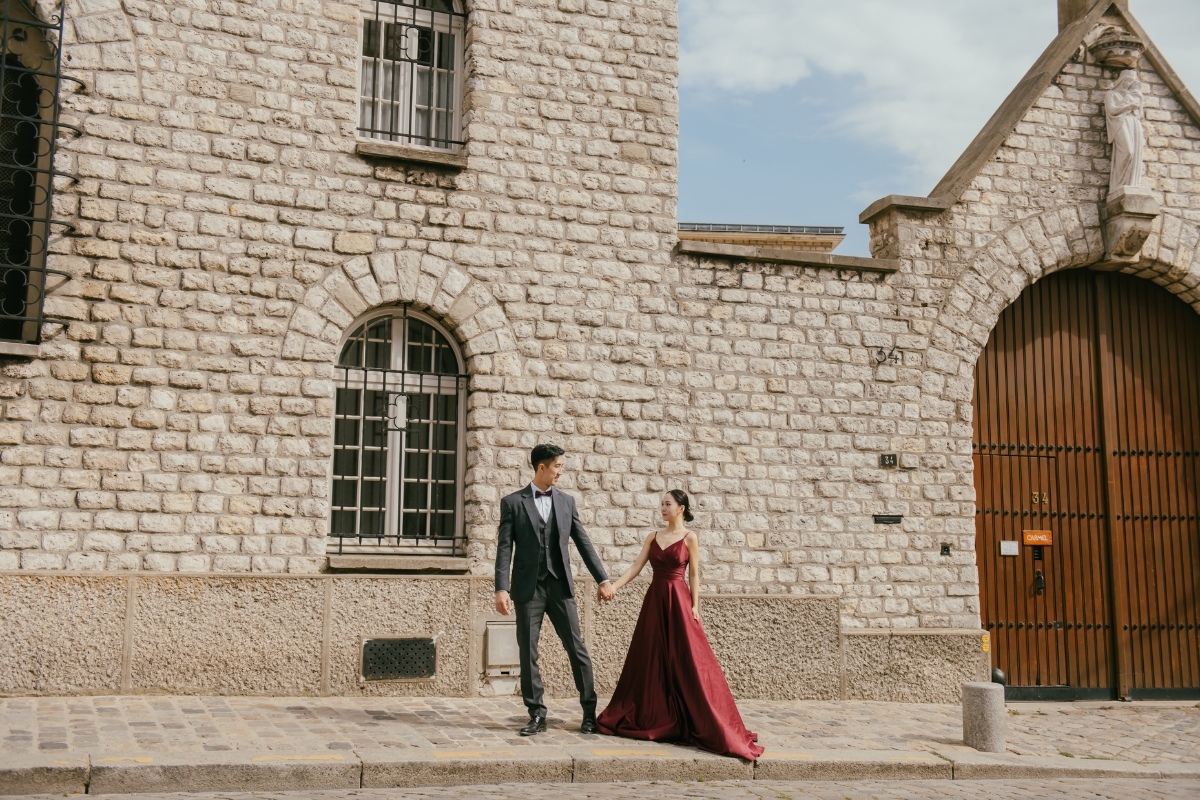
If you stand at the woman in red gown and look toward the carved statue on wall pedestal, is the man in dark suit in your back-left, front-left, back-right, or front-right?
back-left

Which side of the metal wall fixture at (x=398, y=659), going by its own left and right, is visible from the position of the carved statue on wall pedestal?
left

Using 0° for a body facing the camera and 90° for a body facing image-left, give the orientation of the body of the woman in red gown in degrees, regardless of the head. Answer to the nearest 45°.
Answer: approximately 45°

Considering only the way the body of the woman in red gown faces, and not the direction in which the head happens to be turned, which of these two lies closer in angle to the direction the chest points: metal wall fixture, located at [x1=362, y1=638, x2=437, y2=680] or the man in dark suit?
the man in dark suit

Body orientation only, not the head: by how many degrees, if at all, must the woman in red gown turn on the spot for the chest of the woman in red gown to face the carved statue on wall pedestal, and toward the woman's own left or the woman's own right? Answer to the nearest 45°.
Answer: approximately 180°

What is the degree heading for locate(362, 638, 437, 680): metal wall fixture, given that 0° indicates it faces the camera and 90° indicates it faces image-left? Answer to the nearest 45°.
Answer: approximately 0°

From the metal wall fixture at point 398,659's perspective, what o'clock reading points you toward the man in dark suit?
The man in dark suit is roughly at 11 o'clock from the metal wall fixture.

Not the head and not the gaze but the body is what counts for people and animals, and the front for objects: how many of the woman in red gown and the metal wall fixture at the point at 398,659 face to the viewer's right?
0

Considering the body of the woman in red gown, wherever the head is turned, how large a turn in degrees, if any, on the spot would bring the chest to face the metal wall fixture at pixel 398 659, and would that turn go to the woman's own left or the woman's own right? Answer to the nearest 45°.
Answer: approximately 90° to the woman's own right

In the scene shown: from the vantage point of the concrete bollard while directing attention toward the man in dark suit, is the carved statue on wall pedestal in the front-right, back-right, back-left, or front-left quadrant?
back-right

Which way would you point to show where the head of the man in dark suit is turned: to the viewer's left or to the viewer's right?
to the viewer's right

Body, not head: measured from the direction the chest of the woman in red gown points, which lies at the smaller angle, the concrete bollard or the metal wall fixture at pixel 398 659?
the metal wall fixture

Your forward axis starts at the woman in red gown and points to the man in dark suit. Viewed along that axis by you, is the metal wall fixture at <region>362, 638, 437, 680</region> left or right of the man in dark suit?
right
